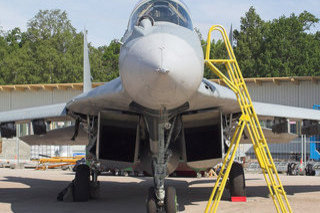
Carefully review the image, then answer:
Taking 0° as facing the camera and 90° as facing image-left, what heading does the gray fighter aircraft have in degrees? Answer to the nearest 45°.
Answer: approximately 0°

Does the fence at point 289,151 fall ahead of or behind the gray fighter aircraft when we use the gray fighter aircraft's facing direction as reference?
behind
